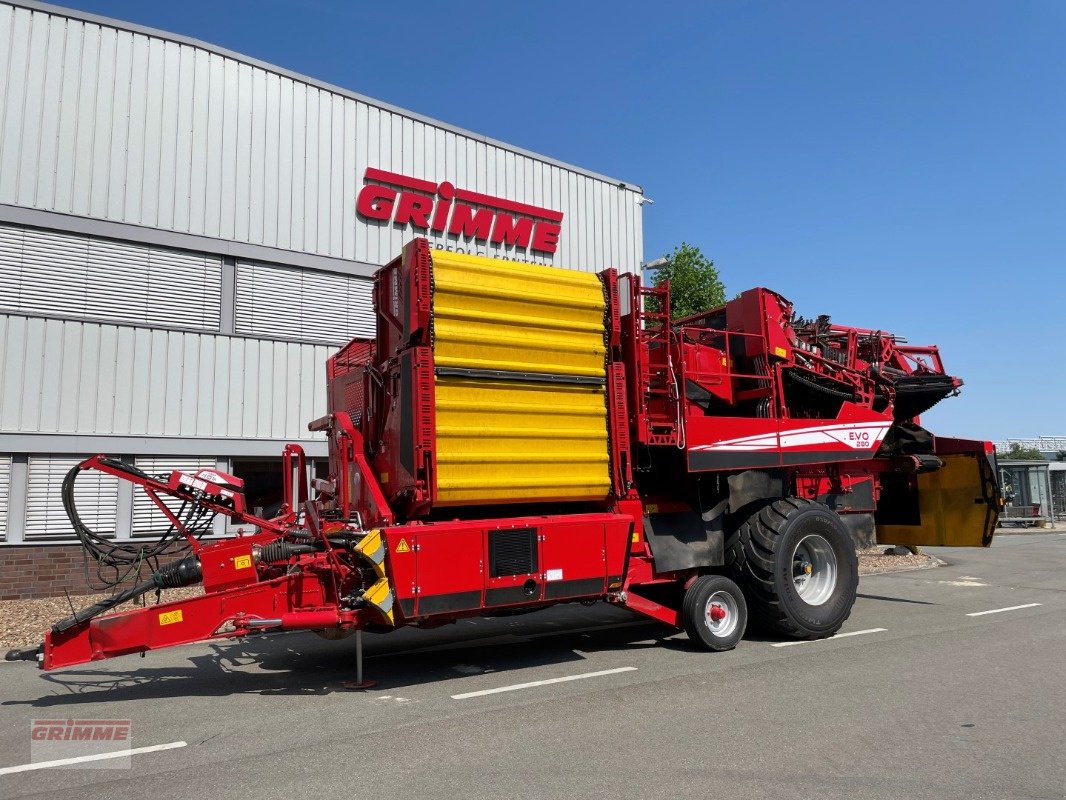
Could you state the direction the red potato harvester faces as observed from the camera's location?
facing the viewer and to the left of the viewer

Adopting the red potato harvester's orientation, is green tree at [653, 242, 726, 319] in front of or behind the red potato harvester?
behind

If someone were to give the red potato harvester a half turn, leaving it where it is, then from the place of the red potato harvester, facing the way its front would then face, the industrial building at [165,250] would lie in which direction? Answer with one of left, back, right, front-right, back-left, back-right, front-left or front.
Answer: left
